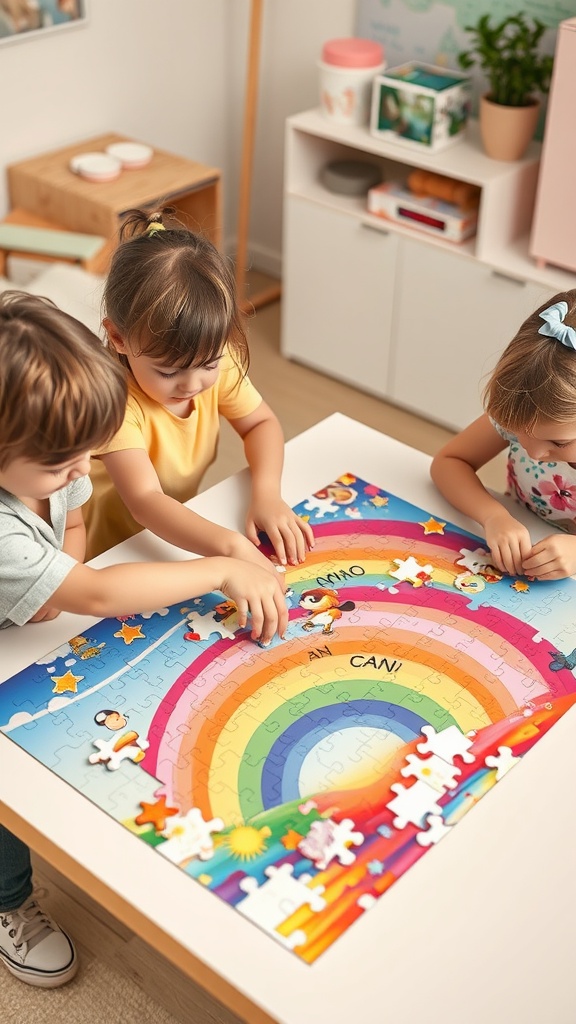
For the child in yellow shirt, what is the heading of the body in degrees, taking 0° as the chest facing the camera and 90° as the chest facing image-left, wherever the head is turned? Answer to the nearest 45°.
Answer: approximately 315°

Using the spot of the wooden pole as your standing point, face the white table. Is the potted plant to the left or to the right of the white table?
left

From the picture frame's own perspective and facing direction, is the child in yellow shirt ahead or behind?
ahead

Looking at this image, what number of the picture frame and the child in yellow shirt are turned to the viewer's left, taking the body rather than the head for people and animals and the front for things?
0

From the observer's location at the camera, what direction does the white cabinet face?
facing the viewer and to the left of the viewer

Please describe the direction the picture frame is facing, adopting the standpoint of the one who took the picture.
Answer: facing the viewer and to the right of the viewer

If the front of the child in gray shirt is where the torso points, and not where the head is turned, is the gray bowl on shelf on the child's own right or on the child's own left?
on the child's own left
